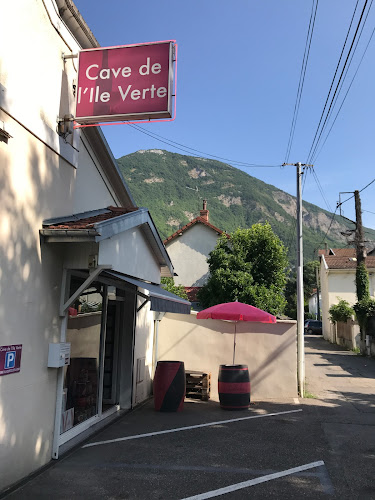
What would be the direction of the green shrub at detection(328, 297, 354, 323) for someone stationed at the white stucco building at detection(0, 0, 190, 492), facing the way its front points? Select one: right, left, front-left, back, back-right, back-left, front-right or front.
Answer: front-left

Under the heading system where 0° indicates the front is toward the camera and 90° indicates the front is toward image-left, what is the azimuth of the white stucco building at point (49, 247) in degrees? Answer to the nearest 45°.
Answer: approximately 270°

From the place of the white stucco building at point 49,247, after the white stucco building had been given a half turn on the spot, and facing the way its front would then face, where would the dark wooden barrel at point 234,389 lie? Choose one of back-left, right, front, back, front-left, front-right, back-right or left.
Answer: back-right

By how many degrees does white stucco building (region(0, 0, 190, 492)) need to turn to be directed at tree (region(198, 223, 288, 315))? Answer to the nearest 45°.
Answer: approximately 45° to its left

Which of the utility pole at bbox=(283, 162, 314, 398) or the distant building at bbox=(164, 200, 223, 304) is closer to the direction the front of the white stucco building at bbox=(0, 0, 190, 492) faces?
the utility pole

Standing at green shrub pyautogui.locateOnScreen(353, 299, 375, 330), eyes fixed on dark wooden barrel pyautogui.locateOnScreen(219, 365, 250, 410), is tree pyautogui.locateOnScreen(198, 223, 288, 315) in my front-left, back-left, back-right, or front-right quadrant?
front-right

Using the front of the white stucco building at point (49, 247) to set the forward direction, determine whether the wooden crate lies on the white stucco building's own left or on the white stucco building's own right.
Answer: on the white stucco building's own left

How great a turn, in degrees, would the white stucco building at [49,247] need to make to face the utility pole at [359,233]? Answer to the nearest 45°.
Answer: approximately 45° to its left

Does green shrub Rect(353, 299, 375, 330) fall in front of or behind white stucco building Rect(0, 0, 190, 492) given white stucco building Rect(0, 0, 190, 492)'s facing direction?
in front

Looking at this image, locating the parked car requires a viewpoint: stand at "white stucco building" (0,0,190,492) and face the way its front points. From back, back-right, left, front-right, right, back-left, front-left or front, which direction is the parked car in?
front-left

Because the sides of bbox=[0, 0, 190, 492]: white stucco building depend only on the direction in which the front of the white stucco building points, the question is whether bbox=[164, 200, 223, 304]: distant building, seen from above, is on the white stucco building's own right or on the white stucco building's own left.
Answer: on the white stucco building's own left
